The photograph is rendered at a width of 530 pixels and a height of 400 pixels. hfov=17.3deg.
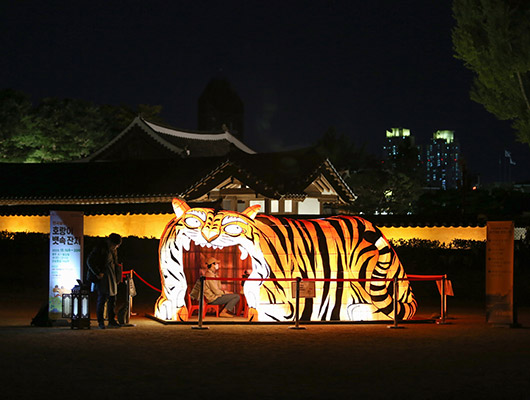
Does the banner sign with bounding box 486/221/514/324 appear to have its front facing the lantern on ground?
no

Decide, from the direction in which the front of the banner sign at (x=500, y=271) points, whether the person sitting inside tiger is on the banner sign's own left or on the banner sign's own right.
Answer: on the banner sign's own right

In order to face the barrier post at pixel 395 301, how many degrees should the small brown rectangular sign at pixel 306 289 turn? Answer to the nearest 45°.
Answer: approximately 90° to its left

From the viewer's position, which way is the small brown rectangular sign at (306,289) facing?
facing the viewer

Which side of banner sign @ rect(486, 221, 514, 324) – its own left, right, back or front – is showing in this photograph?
front

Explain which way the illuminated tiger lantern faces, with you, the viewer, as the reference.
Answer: facing the viewer and to the left of the viewer

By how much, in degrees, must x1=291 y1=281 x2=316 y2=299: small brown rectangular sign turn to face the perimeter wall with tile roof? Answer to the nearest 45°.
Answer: approximately 180°

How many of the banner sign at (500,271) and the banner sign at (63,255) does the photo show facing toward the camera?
2

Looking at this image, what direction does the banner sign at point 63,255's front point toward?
toward the camera

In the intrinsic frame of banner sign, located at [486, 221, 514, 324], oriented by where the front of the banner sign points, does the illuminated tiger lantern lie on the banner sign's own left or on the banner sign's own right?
on the banner sign's own right

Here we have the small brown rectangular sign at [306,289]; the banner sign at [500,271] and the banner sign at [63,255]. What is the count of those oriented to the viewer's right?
0
